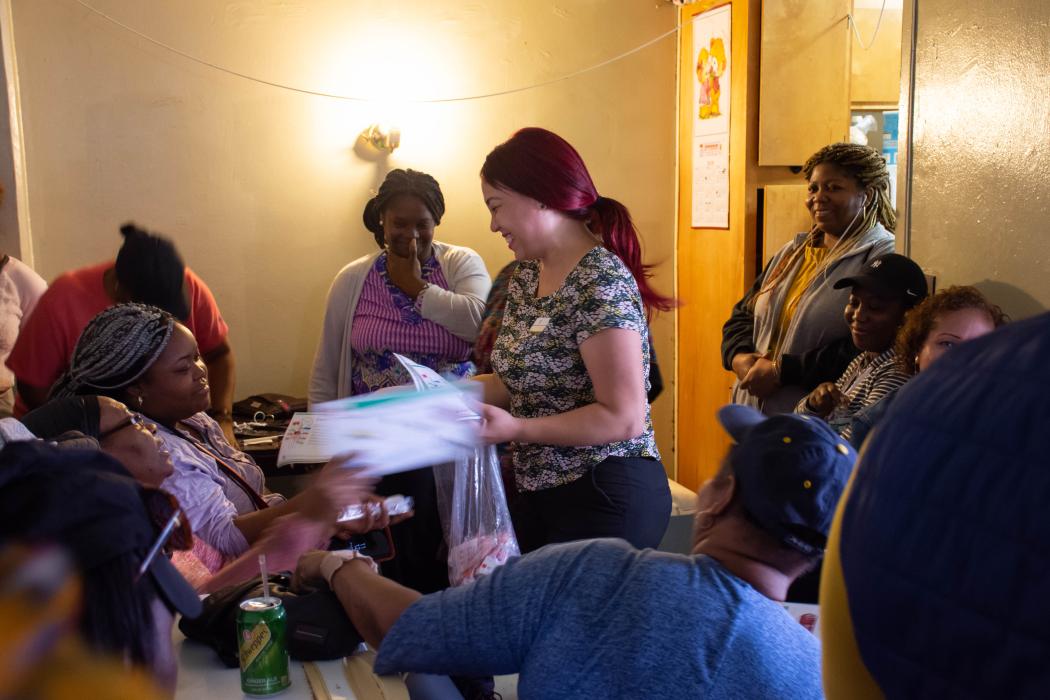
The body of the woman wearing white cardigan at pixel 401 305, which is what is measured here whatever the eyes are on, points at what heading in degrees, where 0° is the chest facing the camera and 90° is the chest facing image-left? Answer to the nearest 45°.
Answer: approximately 0°

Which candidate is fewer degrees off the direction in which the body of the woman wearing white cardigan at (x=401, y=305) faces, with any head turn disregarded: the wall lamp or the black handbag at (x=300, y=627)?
the black handbag

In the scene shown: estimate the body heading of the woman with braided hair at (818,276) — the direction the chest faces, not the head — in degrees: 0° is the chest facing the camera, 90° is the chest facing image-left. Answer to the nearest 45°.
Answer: approximately 45°

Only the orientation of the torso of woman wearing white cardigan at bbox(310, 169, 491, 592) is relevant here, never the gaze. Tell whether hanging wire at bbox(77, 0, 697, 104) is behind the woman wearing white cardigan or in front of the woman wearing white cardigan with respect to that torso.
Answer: behind

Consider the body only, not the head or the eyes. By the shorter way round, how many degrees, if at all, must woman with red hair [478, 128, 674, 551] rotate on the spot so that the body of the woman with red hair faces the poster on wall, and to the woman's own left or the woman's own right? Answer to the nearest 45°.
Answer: approximately 135° to the woman's own right

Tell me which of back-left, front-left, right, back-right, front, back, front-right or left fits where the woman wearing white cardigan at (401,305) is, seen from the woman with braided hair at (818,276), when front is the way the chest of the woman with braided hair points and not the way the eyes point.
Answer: front-right

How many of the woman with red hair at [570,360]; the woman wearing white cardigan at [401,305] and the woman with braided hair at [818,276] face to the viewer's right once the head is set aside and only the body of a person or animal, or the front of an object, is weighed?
0

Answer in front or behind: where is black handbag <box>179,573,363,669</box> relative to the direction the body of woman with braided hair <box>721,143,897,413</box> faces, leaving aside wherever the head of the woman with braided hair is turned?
in front

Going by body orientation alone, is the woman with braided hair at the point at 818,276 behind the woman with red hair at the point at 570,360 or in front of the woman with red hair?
behind

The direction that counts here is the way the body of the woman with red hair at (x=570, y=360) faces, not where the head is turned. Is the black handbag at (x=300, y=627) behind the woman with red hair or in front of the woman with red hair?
in front

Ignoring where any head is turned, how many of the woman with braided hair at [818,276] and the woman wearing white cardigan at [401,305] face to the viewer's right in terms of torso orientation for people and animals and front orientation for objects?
0

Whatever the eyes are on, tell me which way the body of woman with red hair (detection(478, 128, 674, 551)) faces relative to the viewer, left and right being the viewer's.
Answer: facing the viewer and to the left of the viewer

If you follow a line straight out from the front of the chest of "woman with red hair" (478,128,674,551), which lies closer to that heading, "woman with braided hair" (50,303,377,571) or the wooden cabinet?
the woman with braided hair

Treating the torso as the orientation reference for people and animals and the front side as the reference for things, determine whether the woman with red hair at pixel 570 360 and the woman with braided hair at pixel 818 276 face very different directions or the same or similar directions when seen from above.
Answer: same or similar directions

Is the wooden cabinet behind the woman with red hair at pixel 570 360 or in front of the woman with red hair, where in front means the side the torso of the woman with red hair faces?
behind

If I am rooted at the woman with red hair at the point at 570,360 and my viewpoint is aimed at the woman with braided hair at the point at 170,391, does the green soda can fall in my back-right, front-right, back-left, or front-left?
front-left

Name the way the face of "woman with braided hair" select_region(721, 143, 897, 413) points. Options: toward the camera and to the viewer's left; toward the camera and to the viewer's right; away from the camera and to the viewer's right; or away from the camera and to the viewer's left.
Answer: toward the camera and to the viewer's left
